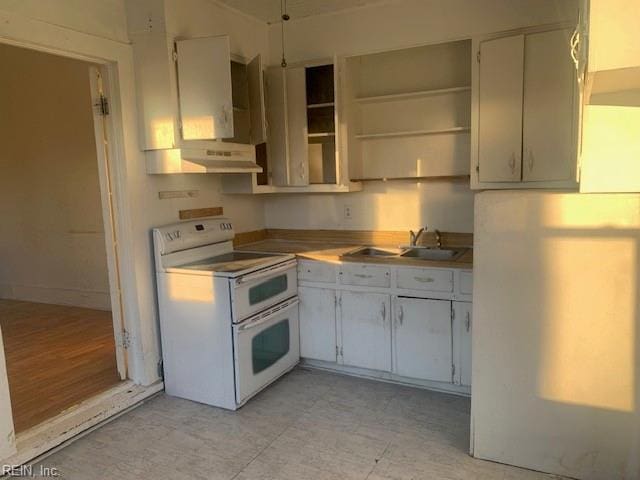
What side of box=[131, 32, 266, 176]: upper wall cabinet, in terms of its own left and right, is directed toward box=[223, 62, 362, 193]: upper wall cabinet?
left

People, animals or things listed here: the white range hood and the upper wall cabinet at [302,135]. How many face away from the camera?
0

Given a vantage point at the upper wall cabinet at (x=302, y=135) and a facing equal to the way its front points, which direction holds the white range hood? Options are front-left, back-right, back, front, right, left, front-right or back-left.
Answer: front-right

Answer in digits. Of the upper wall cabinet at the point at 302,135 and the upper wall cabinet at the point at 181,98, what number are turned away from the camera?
0

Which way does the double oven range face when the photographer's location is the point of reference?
facing the viewer and to the right of the viewer

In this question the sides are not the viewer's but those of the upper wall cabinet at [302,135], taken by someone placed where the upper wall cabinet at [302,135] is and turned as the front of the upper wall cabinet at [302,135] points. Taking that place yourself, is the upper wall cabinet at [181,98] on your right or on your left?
on your right

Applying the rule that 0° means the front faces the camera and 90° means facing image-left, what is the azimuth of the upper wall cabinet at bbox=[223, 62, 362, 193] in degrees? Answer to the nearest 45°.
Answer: approximately 0°

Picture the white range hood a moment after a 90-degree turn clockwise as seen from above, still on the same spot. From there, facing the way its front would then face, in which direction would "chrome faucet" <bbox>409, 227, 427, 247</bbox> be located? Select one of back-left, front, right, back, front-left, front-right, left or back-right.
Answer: back-left
